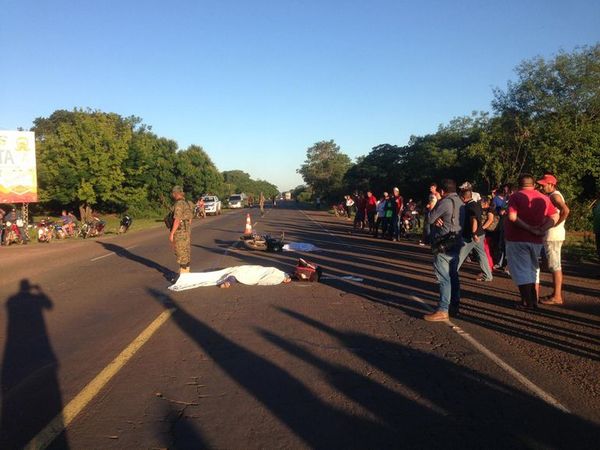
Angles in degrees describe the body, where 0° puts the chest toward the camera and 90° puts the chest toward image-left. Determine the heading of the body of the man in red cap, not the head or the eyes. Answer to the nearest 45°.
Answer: approximately 90°

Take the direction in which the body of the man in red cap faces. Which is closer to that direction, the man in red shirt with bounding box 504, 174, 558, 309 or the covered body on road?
the covered body on road

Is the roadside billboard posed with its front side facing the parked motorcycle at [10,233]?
yes
